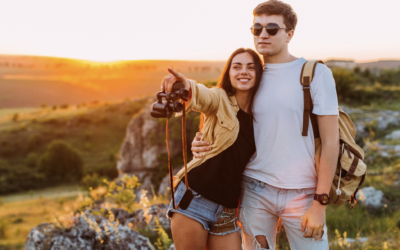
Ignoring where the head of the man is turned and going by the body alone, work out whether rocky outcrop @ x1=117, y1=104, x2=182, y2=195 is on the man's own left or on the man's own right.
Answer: on the man's own right

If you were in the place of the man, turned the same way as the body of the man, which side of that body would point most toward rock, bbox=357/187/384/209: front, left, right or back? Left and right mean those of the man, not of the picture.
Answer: back

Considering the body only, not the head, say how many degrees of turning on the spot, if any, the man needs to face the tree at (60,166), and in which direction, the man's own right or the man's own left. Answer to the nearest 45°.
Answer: approximately 90° to the man's own right

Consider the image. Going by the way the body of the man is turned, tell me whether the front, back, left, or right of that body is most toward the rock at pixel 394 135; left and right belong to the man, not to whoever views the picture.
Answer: back

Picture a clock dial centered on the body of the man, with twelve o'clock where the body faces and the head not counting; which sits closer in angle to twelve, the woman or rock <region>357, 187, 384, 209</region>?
the woman

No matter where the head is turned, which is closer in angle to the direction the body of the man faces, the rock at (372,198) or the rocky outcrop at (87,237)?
the rocky outcrop

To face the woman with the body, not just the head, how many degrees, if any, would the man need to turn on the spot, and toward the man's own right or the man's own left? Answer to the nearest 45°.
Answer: approximately 45° to the man's own right

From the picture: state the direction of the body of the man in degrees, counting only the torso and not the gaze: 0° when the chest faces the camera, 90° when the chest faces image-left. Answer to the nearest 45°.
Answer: approximately 45°

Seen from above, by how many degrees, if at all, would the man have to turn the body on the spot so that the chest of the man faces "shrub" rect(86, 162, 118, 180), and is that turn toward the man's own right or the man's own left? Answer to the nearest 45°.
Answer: approximately 90° to the man's own right
